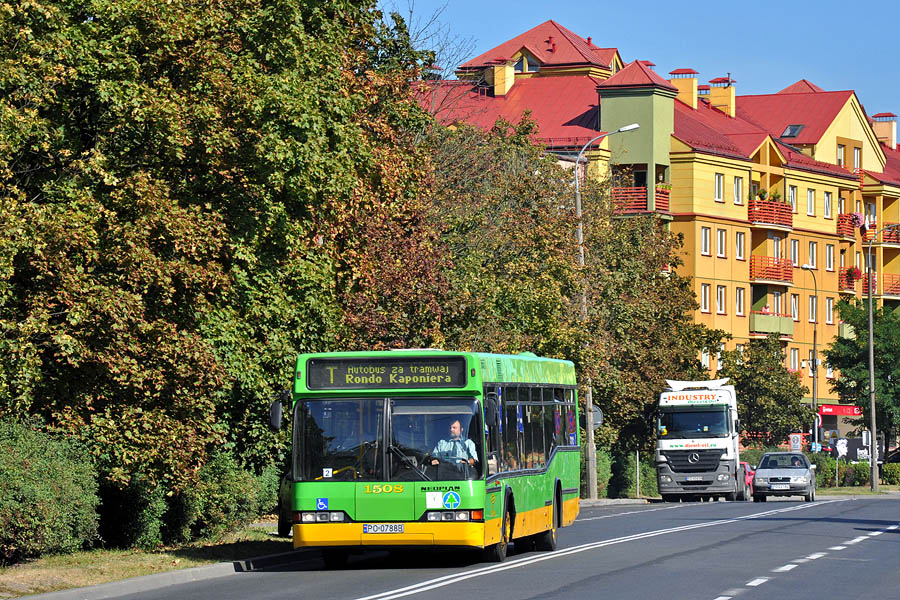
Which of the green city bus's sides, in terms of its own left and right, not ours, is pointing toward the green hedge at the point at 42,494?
right

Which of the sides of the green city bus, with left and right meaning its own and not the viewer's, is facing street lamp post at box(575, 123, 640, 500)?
back

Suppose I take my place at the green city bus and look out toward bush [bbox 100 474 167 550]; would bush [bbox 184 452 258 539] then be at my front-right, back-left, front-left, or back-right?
front-right

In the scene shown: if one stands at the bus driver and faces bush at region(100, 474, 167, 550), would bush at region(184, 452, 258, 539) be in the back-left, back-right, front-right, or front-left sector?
front-right

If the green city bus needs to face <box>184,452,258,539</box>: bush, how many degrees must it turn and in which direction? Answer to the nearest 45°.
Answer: approximately 135° to its right

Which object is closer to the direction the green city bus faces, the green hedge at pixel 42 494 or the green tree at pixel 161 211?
the green hedge

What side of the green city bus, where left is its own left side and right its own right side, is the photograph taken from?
front
